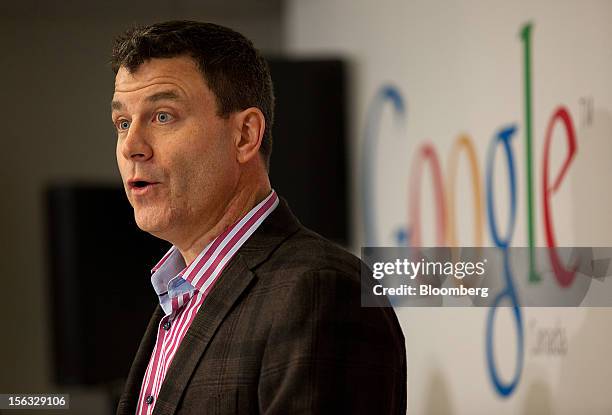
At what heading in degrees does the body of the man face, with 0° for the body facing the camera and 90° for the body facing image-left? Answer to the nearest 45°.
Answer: approximately 45°

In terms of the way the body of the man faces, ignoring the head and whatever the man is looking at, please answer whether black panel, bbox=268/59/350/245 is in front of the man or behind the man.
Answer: behind

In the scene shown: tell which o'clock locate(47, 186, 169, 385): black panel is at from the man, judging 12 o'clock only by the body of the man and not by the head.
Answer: The black panel is roughly at 4 o'clock from the man.
